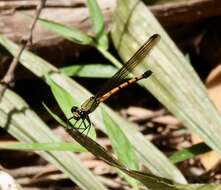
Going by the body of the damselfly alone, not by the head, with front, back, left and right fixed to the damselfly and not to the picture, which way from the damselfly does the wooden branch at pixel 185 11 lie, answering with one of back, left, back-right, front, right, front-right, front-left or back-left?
back-right

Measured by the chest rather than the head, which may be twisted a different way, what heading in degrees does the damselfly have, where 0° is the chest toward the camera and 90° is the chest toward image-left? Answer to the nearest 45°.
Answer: approximately 90°
